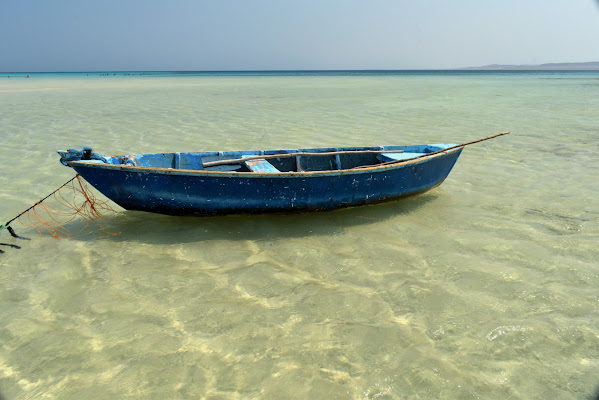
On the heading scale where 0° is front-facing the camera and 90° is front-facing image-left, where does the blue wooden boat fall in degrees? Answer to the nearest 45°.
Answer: approximately 90°
